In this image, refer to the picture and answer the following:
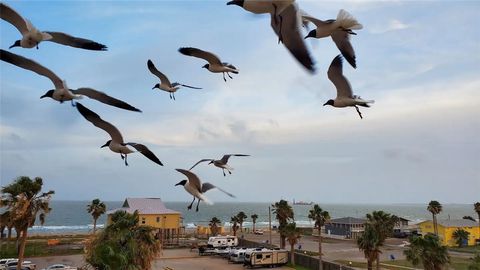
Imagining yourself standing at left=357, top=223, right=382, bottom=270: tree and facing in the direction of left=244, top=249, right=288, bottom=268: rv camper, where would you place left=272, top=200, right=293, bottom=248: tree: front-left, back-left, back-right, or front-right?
front-right

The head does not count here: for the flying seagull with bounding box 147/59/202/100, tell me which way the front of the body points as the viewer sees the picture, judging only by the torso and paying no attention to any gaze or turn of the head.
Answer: to the viewer's left

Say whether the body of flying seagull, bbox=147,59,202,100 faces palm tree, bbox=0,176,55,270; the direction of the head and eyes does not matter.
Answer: no

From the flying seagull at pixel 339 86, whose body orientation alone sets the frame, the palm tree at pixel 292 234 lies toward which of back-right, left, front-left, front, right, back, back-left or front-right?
right

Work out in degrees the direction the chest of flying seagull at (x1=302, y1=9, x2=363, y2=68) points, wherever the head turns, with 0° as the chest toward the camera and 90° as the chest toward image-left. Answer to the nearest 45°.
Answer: approximately 90°

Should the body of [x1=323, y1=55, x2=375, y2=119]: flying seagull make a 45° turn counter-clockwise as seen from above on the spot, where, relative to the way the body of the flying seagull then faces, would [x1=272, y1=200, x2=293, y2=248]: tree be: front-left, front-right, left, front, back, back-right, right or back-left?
back-right

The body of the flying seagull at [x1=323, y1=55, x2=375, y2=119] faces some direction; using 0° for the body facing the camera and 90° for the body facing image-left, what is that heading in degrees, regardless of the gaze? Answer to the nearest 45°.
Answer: approximately 90°

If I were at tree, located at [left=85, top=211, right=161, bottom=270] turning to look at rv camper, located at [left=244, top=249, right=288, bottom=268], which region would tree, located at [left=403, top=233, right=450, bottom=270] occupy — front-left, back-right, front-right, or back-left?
front-right

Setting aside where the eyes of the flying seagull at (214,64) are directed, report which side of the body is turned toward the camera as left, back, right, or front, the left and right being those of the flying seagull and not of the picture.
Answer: left

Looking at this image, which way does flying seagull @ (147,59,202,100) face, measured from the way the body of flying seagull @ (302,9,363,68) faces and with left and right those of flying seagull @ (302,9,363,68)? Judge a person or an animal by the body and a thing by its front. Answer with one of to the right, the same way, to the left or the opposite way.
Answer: the same way

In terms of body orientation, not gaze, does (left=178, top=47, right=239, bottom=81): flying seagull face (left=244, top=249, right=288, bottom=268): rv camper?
no

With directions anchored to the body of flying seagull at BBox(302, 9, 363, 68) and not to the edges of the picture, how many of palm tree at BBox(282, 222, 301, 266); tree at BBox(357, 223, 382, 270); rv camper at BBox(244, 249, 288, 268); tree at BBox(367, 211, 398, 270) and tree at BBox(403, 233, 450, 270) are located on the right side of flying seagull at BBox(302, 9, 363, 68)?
5
